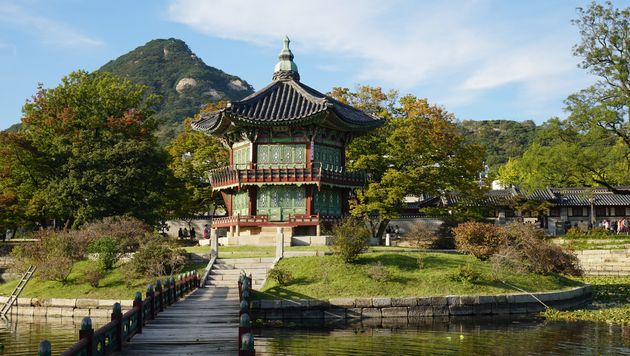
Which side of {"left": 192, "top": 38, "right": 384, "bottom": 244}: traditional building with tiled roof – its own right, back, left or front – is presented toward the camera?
front

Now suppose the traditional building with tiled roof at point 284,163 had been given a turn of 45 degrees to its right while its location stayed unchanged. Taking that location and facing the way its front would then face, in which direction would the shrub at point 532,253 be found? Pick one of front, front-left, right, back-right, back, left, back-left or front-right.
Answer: left

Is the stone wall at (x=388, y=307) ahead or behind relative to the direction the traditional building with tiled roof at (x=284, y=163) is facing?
ahead

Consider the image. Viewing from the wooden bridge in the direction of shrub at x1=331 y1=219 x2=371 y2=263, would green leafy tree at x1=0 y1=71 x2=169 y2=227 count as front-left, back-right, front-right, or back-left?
front-left

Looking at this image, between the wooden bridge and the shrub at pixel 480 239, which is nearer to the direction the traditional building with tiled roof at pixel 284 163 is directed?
the wooden bridge

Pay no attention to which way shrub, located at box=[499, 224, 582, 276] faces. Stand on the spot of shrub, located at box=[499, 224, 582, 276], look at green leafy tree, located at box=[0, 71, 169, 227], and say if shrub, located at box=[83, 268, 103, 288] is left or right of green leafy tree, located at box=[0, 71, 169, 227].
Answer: left

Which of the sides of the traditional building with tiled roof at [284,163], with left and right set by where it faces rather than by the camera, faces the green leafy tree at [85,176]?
right

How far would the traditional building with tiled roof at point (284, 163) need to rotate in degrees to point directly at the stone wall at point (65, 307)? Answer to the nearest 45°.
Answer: approximately 45° to its right

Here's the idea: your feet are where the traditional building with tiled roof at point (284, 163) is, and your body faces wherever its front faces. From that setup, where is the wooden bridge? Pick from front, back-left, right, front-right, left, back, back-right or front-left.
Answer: front

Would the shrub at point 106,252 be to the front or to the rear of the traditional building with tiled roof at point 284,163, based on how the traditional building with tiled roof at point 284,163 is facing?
to the front

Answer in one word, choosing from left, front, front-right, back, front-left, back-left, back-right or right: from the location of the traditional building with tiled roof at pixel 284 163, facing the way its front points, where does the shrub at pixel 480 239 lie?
front-left

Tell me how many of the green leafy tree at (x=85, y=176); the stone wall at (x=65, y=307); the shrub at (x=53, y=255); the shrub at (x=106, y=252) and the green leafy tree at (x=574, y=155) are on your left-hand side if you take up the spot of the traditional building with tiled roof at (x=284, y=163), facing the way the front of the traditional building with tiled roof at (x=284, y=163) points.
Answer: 1

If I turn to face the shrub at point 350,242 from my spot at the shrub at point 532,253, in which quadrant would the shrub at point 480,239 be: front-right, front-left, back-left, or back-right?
front-right

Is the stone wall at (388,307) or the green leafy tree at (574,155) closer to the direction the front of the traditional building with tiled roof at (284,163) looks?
the stone wall

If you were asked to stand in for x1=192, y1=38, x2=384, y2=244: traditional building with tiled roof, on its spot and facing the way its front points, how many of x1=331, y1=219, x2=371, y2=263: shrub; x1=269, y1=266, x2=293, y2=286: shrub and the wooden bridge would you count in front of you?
3

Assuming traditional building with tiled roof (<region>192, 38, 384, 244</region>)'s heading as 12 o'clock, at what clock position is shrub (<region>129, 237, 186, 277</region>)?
The shrub is roughly at 1 o'clock from the traditional building with tiled roof.

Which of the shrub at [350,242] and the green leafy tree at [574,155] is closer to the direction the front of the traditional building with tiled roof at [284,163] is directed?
the shrub

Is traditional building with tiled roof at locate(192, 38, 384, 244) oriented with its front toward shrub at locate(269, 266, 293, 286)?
yes

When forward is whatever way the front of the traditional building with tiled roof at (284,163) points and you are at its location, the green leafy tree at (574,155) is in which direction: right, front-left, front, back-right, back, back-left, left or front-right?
left
